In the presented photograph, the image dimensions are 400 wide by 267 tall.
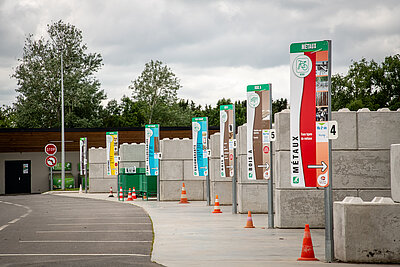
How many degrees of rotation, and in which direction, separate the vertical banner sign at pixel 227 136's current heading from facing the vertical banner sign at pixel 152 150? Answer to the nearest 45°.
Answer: approximately 90° to its right

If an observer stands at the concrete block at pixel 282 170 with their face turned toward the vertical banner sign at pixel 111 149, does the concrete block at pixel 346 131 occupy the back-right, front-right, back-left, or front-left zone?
back-right

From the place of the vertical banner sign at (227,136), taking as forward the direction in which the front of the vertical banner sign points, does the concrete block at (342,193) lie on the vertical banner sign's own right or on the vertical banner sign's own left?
on the vertical banner sign's own left

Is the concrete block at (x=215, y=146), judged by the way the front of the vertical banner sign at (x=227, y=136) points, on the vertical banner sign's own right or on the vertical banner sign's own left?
on the vertical banner sign's own right

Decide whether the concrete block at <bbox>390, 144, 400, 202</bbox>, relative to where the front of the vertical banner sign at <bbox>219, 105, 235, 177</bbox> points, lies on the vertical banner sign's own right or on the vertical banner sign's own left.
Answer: on the vertical banner sign's own left

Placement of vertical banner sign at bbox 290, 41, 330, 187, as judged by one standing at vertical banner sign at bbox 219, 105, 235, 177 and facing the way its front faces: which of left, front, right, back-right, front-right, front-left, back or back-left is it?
front-left

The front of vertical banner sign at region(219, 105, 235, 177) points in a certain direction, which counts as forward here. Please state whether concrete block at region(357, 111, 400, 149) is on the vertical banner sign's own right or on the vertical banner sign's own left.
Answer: on the vertical banner sign's own left

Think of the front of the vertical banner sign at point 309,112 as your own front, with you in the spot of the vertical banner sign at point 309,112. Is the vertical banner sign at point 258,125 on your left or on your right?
on your right

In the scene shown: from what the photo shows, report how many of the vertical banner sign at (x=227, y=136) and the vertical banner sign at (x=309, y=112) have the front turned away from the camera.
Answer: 0

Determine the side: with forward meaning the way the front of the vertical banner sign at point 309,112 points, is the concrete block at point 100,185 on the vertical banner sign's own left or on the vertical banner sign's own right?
on the vertical banner sign's own right

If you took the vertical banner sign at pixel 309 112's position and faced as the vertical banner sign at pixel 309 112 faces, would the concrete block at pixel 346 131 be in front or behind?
behind
